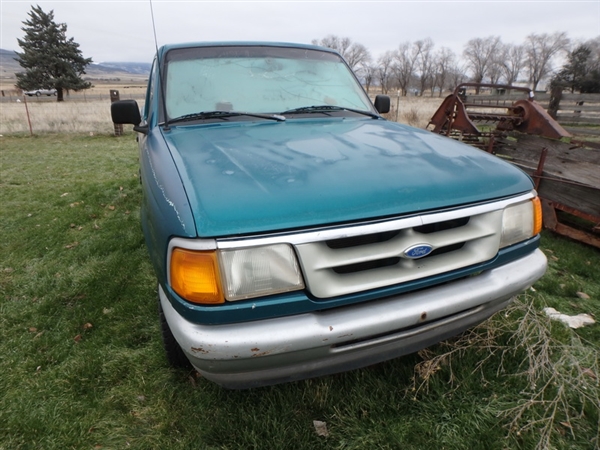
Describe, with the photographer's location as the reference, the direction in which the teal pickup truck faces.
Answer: facing the viewer and to the right of the viewer

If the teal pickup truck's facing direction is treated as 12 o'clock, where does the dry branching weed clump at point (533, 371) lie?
The dry branching weed clump is roughly at 10 o'clock from the teal pickup truck.

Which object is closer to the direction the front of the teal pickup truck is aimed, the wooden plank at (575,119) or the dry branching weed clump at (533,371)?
the dry branching weed clump

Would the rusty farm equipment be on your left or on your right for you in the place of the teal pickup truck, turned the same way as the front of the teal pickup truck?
on your left

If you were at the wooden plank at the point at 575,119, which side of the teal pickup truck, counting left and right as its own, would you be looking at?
left

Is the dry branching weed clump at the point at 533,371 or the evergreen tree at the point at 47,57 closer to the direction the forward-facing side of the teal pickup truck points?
the dry branching weed clump

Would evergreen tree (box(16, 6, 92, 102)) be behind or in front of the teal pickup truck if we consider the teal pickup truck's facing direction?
behind
